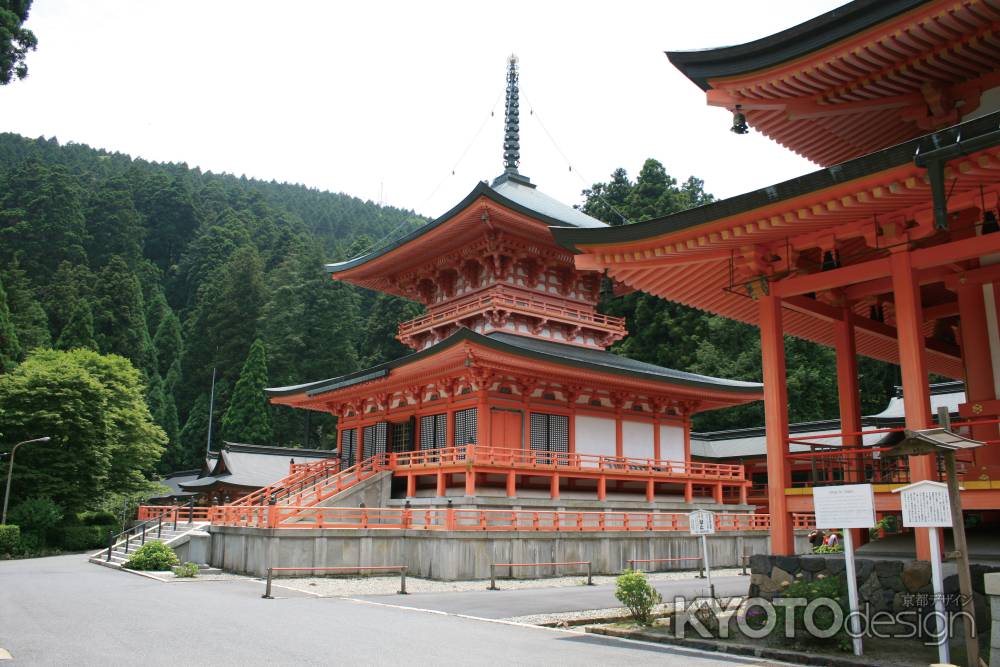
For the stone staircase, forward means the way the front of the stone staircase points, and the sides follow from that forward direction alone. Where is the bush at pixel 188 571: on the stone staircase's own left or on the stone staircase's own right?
on the stone staircase's own left

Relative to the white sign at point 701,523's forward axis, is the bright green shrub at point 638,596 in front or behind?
in front

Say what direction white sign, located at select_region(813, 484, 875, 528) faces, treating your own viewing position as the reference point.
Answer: facing the viewer

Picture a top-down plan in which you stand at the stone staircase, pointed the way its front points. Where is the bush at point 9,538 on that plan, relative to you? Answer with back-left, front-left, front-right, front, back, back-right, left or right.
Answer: right

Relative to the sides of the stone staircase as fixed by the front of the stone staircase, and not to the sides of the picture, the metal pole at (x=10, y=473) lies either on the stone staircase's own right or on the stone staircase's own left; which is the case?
on the stone staircase's own right

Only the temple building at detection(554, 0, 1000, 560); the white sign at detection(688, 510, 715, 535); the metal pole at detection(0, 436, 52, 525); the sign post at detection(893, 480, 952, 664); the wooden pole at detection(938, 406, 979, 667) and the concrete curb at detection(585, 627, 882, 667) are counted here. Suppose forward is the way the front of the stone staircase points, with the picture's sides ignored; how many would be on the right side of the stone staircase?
1

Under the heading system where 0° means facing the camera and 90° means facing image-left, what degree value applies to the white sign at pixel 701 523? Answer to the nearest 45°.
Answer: approximately 0°

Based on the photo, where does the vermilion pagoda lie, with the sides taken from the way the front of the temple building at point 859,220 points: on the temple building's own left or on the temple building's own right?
on the temple building's own right

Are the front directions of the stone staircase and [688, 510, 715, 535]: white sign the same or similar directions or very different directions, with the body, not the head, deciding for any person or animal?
same or similar directions

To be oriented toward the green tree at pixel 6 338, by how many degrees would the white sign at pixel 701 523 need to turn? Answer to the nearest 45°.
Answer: approximately 135° to its right

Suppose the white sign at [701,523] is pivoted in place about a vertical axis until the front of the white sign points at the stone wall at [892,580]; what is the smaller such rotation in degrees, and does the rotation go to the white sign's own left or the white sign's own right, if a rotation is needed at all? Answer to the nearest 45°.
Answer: approximately 45° to the white sign's own left

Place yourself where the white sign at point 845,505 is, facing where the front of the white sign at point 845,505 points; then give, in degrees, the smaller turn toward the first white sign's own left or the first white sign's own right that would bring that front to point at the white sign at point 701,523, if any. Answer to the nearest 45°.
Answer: approximately 135° to the first white sign's own right
